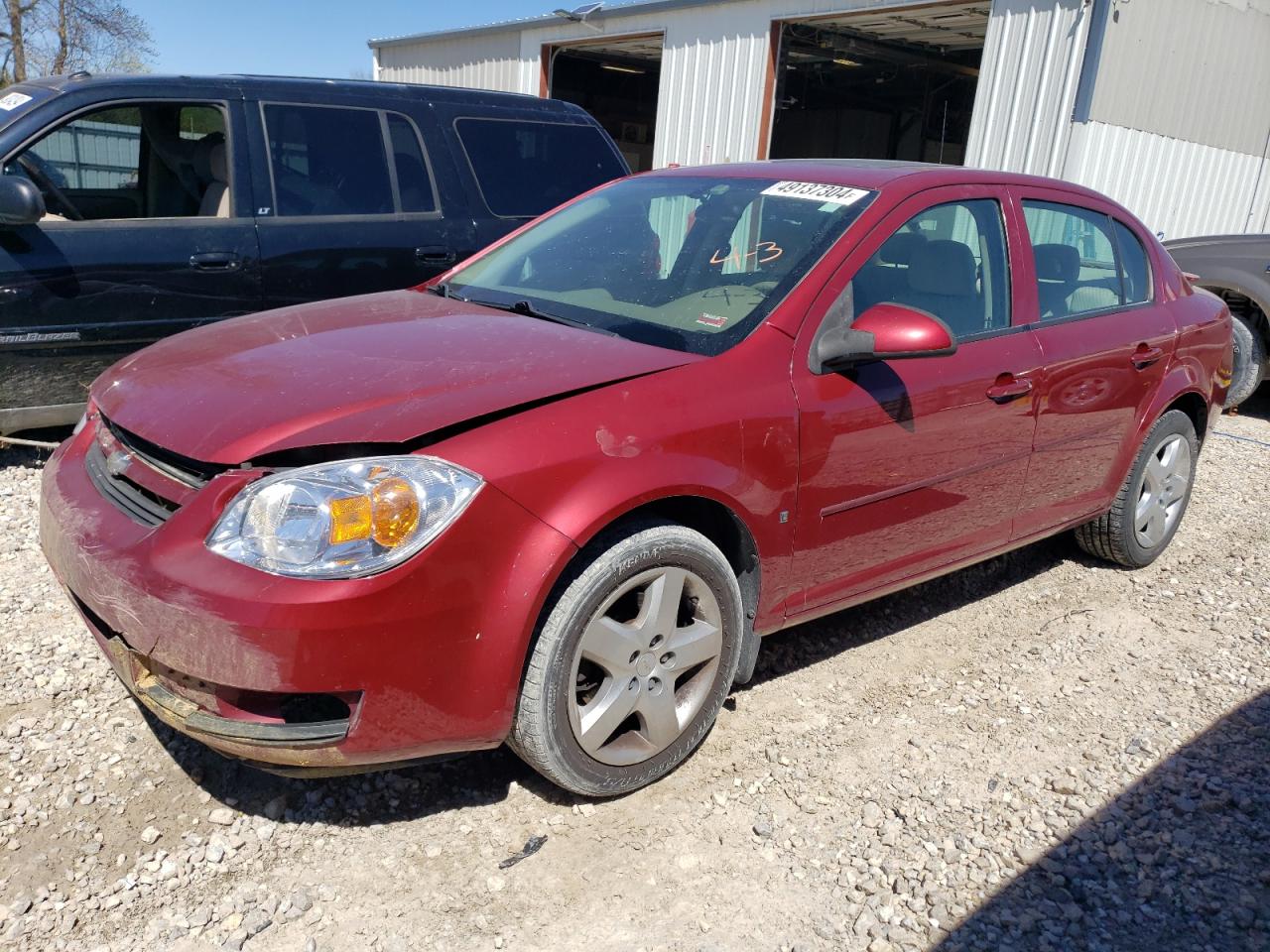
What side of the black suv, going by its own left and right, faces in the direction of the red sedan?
left

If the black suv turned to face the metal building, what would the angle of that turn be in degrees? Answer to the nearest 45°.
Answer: approximately 135° to its right

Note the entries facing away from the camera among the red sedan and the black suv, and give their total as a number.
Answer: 0

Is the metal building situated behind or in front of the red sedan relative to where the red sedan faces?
behind

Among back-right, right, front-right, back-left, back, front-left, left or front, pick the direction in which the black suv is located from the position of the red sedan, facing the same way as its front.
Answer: right

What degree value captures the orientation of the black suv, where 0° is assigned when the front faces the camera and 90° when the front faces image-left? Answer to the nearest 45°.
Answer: approximately 90°

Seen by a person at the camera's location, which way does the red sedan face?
facing the viewer and to the left of the viewer
